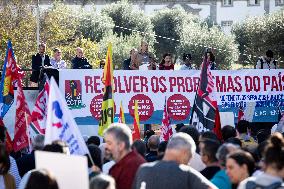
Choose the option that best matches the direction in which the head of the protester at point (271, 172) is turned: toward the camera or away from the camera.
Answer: away from the camera

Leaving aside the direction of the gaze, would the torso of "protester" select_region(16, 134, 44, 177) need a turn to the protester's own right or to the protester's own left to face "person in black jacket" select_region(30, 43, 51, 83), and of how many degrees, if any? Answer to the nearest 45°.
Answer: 0° — they already face them

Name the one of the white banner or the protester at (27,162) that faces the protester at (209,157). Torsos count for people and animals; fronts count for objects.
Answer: the white banner

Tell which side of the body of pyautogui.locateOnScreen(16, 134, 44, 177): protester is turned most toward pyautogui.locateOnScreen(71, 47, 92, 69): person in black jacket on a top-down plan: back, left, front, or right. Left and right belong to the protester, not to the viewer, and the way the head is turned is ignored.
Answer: front

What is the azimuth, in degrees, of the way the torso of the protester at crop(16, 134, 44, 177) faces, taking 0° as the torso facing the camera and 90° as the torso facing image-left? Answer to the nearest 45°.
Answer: approximately 180°

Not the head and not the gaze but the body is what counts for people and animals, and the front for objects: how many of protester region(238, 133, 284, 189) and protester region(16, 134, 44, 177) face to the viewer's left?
0

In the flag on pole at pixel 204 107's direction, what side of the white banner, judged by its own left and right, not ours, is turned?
front

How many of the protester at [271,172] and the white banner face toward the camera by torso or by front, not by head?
1

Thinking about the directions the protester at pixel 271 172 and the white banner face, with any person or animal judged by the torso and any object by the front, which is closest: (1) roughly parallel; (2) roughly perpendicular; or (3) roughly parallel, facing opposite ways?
roughly parallel, facing opposite ways

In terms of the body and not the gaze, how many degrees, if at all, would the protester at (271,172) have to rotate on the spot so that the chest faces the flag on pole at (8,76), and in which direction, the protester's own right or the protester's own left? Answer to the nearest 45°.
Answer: approximately 45° to the protester's own left

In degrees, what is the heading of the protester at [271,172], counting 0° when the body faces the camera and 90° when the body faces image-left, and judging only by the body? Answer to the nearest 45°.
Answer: approximately 180°

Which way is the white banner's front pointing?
toward the camera
